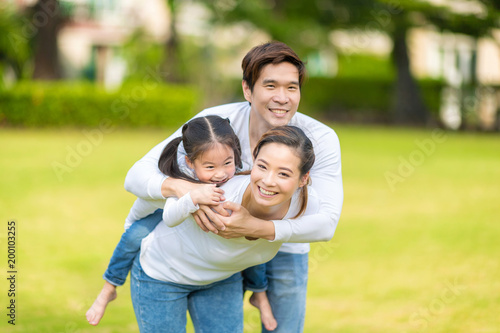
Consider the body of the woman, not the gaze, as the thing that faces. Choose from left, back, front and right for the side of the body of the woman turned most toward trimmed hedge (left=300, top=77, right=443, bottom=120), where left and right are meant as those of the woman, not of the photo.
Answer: back

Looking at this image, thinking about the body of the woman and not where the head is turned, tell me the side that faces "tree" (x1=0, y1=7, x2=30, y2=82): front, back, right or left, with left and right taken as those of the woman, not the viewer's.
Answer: back

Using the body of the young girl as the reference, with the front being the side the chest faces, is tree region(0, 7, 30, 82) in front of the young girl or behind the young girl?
behind

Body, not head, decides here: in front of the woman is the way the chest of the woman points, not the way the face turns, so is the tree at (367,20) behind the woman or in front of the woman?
behind

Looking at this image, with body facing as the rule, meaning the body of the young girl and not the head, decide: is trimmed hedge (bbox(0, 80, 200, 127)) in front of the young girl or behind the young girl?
behind

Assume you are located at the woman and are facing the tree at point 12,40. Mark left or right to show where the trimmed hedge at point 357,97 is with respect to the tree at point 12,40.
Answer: right

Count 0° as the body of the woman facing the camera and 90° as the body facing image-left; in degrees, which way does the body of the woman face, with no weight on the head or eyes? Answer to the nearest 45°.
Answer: approximately 0°

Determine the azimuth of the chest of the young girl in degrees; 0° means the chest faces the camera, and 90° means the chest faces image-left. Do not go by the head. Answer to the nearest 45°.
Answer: approximately 315°
